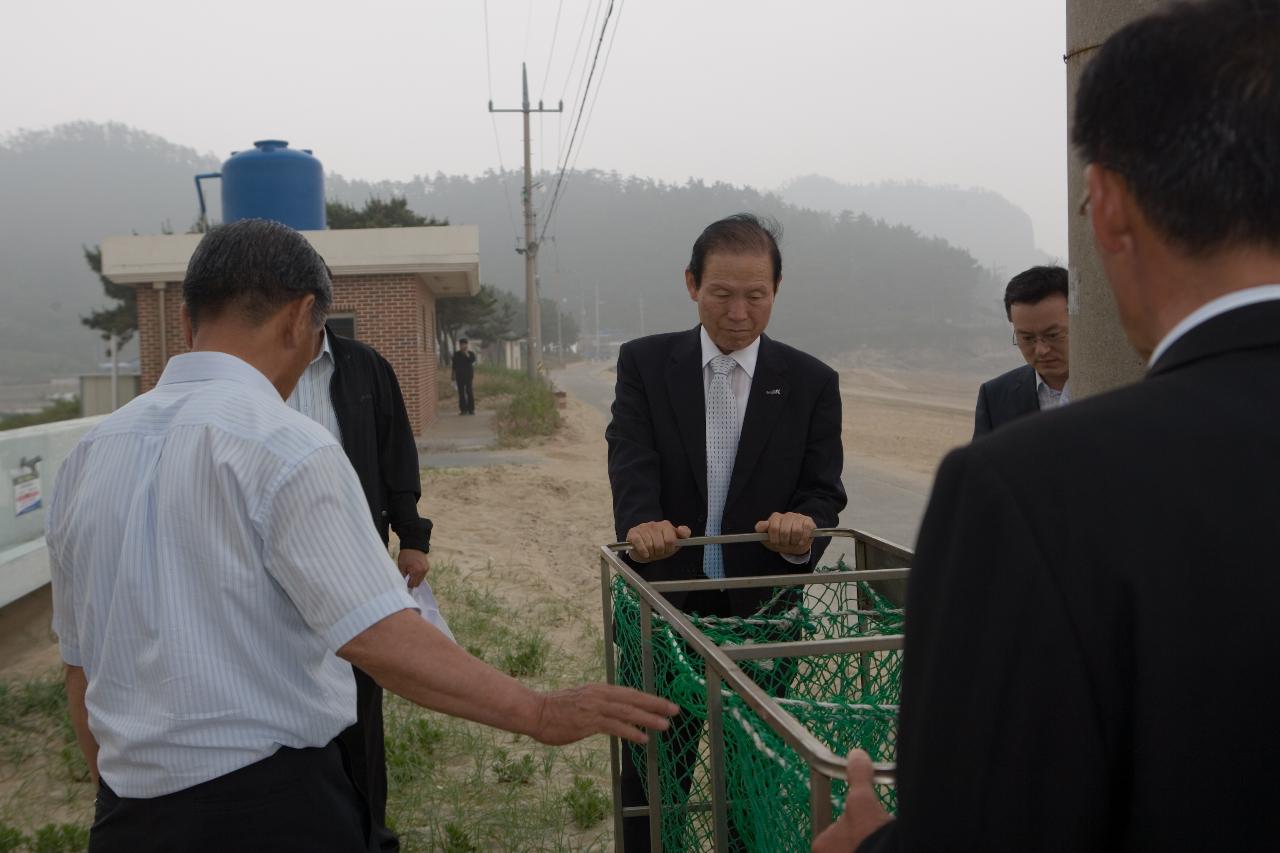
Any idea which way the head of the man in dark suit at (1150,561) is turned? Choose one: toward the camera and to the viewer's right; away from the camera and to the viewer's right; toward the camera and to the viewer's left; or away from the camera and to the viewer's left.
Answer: away from the camera and to the viewer's left

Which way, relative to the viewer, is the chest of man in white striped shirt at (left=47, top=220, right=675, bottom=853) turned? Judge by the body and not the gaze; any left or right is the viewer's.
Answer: facing away from the viewer and to the right of the viewer

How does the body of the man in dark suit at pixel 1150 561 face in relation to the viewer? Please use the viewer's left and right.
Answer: facing away from the viewer and to the left of the viewer

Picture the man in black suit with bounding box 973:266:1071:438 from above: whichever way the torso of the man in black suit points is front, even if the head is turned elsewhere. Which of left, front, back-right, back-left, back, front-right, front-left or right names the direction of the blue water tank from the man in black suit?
back-right

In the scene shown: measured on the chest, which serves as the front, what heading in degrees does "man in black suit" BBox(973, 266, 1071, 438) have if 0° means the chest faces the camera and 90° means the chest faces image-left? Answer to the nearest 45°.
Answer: approximately 0°

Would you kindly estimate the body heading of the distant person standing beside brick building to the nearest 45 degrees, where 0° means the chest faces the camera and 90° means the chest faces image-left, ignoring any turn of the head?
approximately 0°

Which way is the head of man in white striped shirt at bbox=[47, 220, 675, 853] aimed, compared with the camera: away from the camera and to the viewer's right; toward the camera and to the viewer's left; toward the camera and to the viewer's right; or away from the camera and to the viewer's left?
away from the camera and to the viewer's right

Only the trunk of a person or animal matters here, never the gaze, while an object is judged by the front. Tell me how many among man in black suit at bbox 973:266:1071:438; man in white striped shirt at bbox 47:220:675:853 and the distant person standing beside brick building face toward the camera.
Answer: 2
